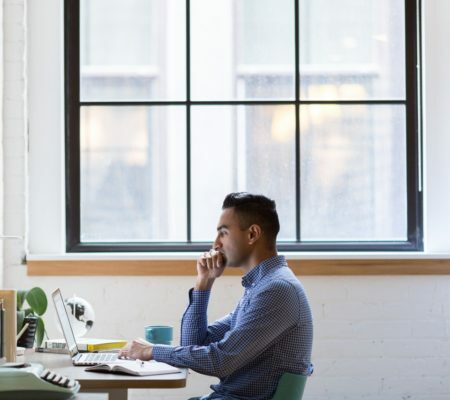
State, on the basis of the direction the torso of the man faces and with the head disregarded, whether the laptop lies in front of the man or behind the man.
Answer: in front

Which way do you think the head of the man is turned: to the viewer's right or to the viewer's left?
to the viewer's left

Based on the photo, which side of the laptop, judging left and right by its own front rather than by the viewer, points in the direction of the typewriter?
right

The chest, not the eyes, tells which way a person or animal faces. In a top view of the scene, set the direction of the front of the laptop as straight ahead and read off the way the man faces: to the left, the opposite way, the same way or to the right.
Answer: the opposite way

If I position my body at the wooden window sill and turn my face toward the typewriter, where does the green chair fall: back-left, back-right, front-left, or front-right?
front-left

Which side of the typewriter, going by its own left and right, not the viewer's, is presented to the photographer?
right

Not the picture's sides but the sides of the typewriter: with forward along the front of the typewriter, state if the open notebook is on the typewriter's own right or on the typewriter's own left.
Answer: on the typewriter's own left

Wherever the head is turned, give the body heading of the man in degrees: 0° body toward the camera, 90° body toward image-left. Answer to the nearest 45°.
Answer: approximately 90°

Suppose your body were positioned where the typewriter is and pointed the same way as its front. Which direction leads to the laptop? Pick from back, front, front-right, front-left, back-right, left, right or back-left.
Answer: left

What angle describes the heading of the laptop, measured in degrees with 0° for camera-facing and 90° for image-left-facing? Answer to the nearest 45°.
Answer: approximately 270°

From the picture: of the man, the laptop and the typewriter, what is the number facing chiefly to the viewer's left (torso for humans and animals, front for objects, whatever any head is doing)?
1

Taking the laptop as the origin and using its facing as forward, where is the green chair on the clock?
The green chair is roughly at 1 o'clock from the laptop.

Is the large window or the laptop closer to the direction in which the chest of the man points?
the laptop

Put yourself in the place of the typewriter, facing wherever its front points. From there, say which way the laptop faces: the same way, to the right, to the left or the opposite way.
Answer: the same way

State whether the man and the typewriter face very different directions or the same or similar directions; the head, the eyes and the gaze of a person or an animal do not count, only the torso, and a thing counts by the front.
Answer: very different directions
